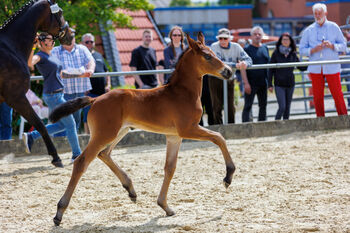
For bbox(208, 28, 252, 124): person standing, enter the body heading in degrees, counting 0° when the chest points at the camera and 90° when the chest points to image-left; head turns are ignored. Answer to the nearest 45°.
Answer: approximately 0°

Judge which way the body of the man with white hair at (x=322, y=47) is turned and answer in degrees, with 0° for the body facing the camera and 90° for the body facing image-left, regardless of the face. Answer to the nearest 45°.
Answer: approximately 0°

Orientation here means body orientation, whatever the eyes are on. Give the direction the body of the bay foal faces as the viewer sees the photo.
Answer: to the viewer's right

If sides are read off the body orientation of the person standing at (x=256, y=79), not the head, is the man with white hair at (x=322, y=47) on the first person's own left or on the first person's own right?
on the first person's own left

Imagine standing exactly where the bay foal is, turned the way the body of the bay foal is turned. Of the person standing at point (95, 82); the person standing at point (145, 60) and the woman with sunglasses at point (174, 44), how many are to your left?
3

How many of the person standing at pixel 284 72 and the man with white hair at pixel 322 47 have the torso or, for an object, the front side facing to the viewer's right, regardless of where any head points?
0

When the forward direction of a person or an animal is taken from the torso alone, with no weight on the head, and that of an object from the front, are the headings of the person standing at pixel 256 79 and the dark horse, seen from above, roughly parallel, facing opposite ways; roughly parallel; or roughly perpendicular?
roughly perpendicular

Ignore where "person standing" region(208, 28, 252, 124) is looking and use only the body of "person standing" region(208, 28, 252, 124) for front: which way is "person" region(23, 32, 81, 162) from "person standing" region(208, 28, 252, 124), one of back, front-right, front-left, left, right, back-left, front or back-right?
front-right

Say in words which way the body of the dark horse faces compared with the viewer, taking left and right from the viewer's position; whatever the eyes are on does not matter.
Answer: facing to the right of the viewer

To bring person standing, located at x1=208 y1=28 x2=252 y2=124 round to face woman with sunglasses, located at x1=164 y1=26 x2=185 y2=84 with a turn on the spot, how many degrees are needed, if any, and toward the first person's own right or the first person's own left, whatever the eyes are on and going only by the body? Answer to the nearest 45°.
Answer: approximately 90° to the first person's own right

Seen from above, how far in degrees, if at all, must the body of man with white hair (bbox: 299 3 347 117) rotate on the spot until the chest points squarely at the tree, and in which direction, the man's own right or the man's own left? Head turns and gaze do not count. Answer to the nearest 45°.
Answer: approximately 90° to the man's own right
